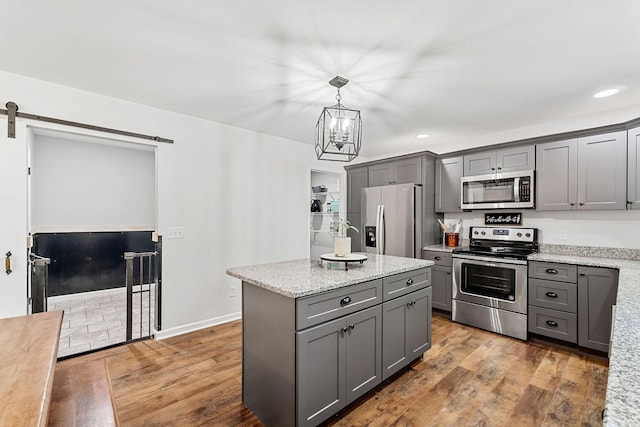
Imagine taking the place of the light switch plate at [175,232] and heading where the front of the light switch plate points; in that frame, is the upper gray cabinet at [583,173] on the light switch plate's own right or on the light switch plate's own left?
on the light switch plate's own left

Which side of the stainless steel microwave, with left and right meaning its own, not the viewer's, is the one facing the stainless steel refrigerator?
right

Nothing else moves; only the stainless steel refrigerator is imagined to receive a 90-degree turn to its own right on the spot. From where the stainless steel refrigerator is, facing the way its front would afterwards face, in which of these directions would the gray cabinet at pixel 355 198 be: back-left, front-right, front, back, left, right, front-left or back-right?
front

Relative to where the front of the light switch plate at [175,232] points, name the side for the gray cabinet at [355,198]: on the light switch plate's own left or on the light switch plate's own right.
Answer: on the light switch plate's own left

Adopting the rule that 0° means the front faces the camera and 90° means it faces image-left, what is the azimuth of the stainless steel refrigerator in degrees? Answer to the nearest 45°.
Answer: approximately 45°

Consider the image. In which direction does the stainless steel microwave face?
toward the camera

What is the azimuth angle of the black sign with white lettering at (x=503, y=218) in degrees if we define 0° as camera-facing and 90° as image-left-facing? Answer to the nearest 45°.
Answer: approximately 0°

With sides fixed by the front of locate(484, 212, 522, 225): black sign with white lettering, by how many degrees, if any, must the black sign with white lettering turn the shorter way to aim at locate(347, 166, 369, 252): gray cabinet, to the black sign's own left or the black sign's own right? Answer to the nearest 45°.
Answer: approximately 90° to the black sign's own right

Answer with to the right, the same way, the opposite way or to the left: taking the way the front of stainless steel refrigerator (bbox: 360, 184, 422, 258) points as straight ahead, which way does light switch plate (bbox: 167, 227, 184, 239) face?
to the left

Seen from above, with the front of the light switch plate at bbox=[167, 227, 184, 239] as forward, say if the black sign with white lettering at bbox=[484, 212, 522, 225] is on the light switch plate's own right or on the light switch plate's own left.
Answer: on the light switch plate's own left

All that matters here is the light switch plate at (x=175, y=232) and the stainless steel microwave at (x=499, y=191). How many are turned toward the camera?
2

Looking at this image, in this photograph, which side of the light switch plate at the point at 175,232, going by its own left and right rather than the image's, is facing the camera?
front
